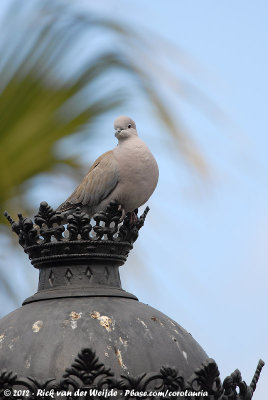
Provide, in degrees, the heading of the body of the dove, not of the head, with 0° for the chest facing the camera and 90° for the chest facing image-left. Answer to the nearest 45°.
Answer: approximately 315°
